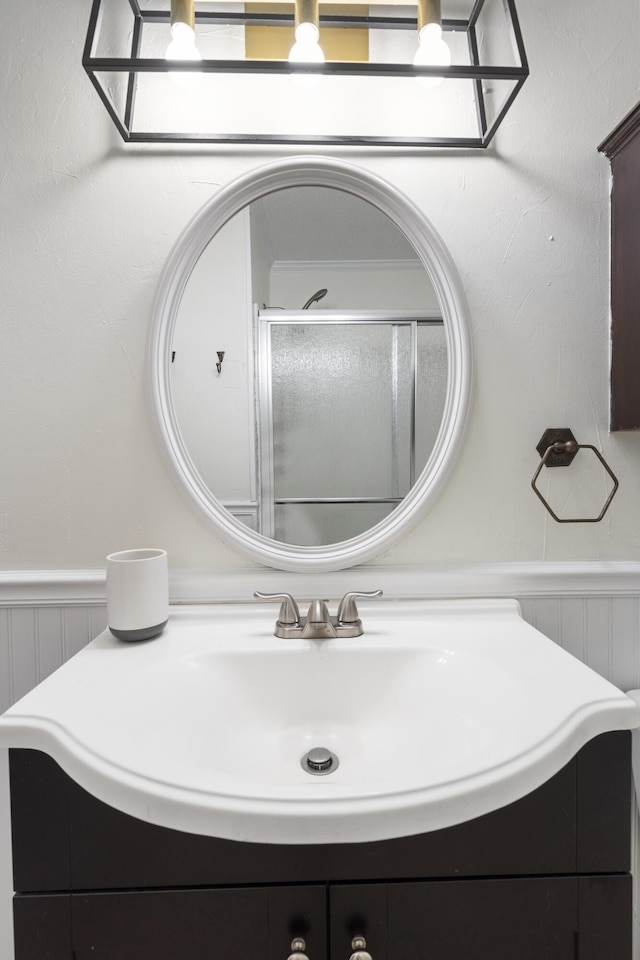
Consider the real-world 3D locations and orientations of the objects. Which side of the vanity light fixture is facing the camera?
front

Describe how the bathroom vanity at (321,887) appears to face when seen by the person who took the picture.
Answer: facing the viewer

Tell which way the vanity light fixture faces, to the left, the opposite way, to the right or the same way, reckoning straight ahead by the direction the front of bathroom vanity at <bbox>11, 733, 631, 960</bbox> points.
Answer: the same way

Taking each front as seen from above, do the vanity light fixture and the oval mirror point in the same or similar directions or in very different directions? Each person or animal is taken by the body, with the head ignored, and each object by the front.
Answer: same or similar directions
